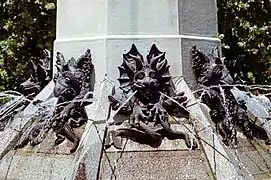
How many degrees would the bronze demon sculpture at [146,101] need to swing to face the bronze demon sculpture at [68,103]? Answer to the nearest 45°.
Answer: approximately 90° to its right

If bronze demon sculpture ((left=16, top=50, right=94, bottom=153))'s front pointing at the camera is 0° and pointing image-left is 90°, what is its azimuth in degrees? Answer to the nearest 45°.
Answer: approximately 45°

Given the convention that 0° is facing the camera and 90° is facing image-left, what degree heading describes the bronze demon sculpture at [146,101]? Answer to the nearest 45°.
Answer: approximately 0°

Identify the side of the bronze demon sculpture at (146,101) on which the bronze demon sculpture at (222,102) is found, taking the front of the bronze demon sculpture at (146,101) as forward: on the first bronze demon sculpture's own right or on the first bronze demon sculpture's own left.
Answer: on the first bronze demon sculpture's own left

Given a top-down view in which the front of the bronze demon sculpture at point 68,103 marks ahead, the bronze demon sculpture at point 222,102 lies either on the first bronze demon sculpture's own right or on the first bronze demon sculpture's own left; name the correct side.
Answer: on the first bronze demon sculpture's own left
